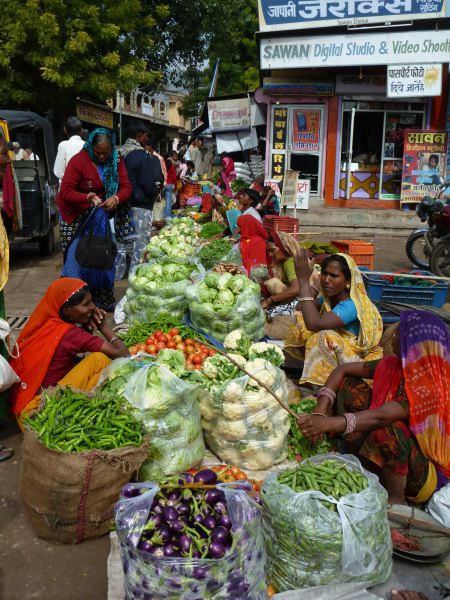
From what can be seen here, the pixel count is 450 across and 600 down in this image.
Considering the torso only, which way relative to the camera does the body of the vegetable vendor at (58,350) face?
to the viewer's right

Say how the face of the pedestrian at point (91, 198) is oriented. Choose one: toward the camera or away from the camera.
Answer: toward the camera

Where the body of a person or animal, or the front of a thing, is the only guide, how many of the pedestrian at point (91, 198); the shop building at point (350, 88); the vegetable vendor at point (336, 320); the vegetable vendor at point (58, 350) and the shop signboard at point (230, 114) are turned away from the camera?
0

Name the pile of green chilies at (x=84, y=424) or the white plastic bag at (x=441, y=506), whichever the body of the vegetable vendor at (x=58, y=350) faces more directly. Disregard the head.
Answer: the white plastic bag

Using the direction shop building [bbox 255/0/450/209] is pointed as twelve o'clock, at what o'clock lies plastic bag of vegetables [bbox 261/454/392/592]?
The plastic bag of vegetables is roughly at 12 o'clock from the shop building.

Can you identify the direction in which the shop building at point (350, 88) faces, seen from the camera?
facing the viewer

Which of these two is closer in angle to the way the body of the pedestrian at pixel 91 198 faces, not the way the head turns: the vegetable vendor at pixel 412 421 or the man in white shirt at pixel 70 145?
the vegetable vendor

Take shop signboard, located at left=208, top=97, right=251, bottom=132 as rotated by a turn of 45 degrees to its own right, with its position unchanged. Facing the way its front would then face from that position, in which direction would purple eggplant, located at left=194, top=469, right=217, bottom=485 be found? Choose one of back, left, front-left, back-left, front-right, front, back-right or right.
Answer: front-left

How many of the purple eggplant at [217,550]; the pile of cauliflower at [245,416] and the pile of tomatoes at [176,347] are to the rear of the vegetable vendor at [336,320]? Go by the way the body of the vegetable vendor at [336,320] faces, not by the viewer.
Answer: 0

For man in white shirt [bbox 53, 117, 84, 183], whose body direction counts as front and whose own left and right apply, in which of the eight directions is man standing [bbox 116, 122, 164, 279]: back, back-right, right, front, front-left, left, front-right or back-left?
back-right

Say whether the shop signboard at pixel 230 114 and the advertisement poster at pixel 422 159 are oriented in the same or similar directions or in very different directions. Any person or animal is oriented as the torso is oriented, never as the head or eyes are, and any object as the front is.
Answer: same or similar directions

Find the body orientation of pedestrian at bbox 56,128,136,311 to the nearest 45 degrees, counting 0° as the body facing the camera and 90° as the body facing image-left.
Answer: approximately 315°

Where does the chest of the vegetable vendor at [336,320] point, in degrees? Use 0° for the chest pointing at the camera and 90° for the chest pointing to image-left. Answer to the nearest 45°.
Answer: approximately 45°

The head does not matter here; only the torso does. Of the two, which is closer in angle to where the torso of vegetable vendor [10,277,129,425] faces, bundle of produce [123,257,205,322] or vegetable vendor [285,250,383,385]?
the vegetable vendor

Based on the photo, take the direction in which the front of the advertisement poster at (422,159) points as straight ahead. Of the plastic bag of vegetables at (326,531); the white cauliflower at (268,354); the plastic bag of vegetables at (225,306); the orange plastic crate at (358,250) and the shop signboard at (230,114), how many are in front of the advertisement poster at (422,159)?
4

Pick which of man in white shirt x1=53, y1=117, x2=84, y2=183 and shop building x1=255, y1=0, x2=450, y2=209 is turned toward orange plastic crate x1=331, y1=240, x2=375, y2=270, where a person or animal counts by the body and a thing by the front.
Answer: the shop building

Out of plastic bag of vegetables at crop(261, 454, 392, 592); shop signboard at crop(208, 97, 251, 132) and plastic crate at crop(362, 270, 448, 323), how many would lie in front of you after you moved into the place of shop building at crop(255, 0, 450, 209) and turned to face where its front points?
2

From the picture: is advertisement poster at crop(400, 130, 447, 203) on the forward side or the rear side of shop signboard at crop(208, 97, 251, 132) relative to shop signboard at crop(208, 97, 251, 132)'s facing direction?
on the forward side
